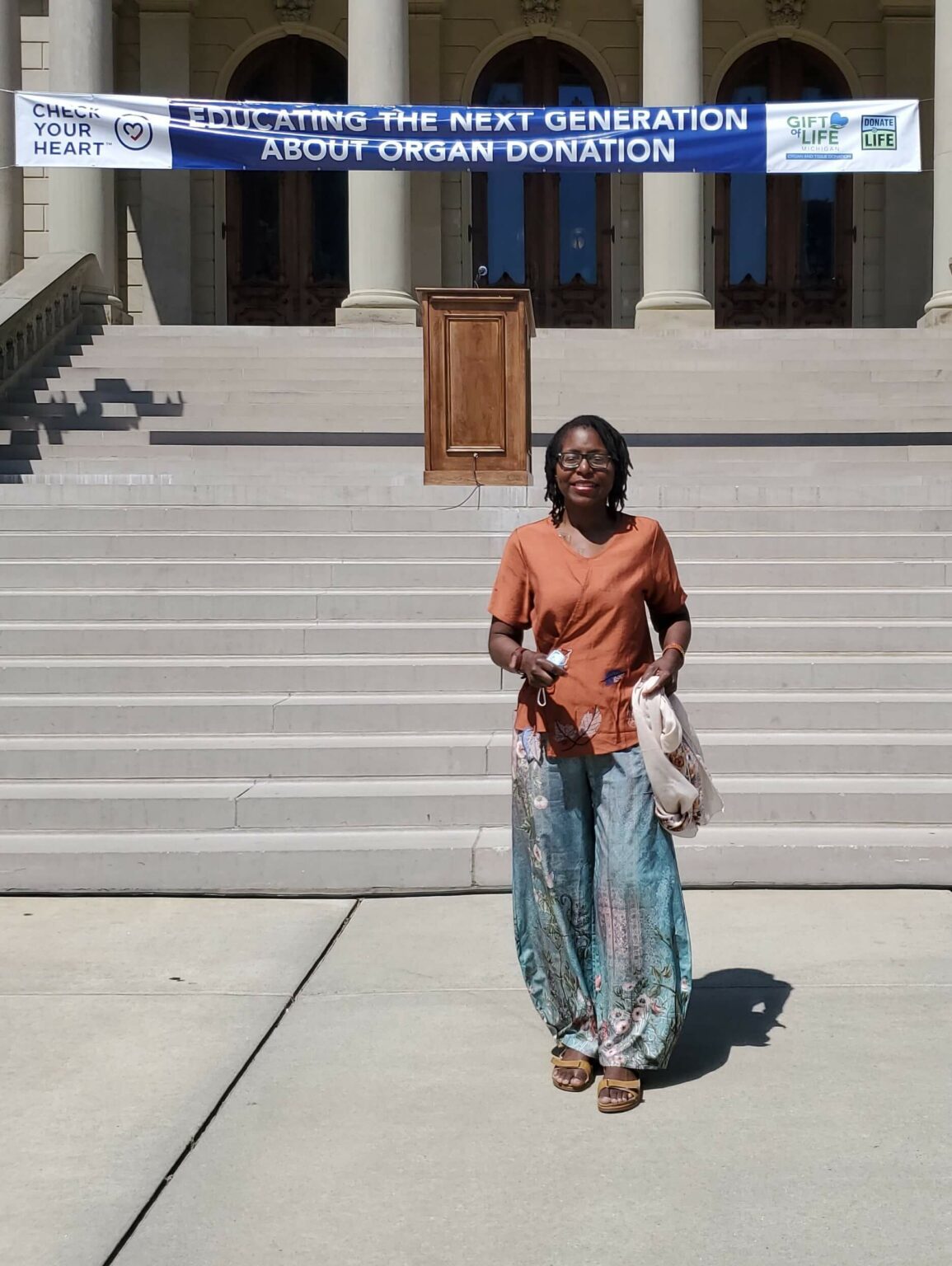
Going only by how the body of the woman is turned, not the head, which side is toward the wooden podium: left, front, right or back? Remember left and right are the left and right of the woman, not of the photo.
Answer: back

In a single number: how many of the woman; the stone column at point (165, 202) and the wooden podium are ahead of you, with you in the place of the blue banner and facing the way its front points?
2

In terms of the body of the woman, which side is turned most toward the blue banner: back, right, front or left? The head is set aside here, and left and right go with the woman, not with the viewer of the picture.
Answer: back

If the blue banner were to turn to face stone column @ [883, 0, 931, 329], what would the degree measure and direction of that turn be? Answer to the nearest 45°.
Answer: approximately 135° to its left

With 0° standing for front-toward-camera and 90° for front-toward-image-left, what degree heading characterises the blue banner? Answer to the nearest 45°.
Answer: approximately 0°

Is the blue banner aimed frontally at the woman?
yes
